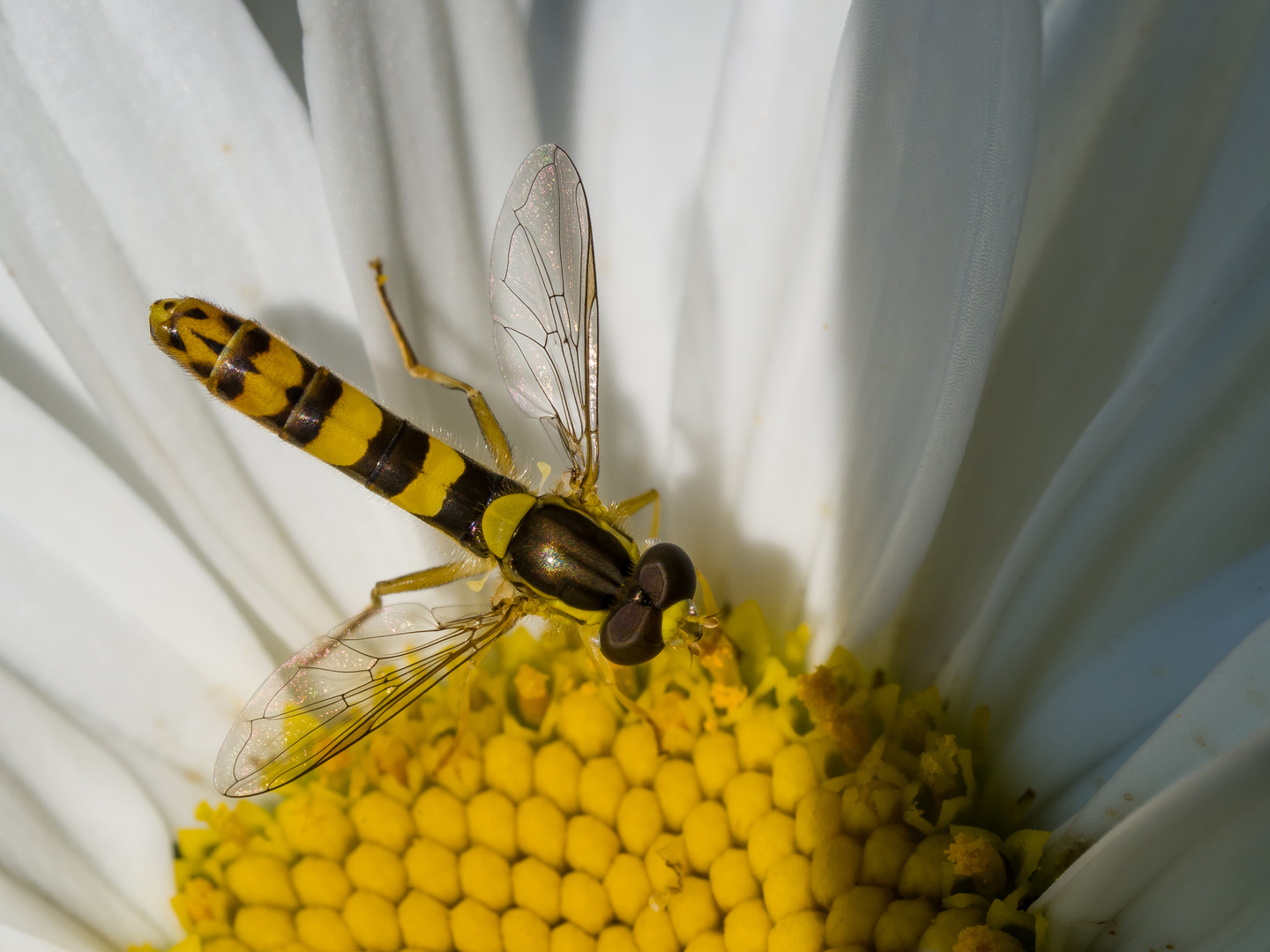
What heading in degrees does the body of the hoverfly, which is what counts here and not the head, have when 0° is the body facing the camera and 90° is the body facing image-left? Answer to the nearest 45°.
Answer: approximately 315°
